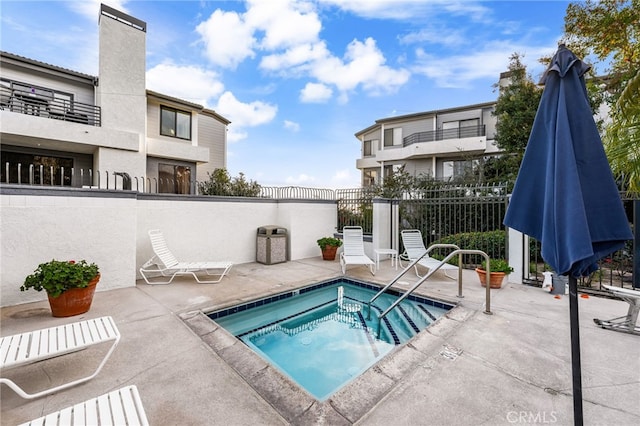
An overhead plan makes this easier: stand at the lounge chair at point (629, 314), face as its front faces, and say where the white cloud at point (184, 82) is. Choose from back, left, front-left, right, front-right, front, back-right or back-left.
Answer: front

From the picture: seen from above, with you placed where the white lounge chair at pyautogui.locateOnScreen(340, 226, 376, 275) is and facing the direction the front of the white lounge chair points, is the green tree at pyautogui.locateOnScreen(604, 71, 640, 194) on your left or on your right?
on your left

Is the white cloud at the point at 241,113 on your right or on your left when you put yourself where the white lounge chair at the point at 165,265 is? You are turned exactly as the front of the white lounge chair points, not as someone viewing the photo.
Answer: on your left

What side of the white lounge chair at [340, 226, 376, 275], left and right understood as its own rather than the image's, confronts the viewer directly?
front

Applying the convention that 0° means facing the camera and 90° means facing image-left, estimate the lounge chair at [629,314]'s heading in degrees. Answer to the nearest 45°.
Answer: approximately 90°

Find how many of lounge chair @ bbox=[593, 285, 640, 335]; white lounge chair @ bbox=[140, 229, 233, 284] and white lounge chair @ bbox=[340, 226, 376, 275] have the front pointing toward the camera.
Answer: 1

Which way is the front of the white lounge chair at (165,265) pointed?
to the viewer's right

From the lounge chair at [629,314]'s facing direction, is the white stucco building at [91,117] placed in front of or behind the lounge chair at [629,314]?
in front

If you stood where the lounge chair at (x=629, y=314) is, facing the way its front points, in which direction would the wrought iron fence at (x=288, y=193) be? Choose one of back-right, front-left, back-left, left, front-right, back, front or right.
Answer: front

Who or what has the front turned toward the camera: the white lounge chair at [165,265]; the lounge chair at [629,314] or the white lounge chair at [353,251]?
the white lounge chair at [353,251]

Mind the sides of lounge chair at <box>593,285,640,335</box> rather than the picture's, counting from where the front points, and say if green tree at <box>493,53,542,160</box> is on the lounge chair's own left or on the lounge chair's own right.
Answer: on the lounge chair's own right

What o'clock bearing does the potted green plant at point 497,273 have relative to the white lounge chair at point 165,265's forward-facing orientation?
The potted green plant is roughly at 1 o'clock from the white lounge chair.

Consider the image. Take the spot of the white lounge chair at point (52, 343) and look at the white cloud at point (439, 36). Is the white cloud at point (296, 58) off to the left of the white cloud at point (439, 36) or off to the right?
left

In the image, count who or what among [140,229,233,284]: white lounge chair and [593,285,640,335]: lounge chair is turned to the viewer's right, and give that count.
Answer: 1

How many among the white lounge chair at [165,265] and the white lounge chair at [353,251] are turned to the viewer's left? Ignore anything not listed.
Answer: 0

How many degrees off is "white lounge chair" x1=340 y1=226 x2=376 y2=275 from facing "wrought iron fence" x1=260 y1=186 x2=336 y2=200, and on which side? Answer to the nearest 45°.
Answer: approximately 135° to its right

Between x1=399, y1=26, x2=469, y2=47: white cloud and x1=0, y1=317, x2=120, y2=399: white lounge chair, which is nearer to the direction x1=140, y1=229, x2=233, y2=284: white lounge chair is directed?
the white cloud

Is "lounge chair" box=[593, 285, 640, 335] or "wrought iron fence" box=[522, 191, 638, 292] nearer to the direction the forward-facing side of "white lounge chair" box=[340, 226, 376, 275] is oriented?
the lounge chair
